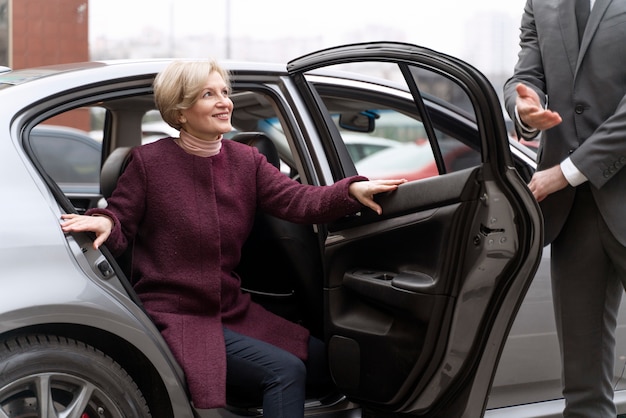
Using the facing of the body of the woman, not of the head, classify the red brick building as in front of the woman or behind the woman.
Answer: behind

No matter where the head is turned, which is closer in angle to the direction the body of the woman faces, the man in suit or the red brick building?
the man in suit

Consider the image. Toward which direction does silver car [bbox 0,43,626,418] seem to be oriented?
to the viewer's right

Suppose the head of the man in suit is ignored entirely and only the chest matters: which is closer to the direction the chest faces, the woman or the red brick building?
the woman

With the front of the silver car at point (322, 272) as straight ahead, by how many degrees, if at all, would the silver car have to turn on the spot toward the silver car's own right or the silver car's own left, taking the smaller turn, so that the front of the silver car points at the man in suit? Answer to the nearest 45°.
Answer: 0° — it already faces them

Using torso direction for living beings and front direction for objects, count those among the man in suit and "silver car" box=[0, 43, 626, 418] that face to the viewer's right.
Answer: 1

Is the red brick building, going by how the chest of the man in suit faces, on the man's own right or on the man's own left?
on the man's own right

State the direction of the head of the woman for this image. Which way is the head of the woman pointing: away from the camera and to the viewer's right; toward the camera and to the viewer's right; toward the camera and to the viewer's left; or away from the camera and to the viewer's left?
toward the camera and to the viewer's right

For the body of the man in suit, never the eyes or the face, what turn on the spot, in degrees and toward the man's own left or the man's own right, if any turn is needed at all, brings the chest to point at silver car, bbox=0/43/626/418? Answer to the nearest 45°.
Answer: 0° — they already face it

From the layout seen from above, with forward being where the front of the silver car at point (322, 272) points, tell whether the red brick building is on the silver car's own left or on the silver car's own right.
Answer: on the silver car's own left

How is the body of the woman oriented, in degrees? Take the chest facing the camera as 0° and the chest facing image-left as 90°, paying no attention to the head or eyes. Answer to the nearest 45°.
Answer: approximately 315°
